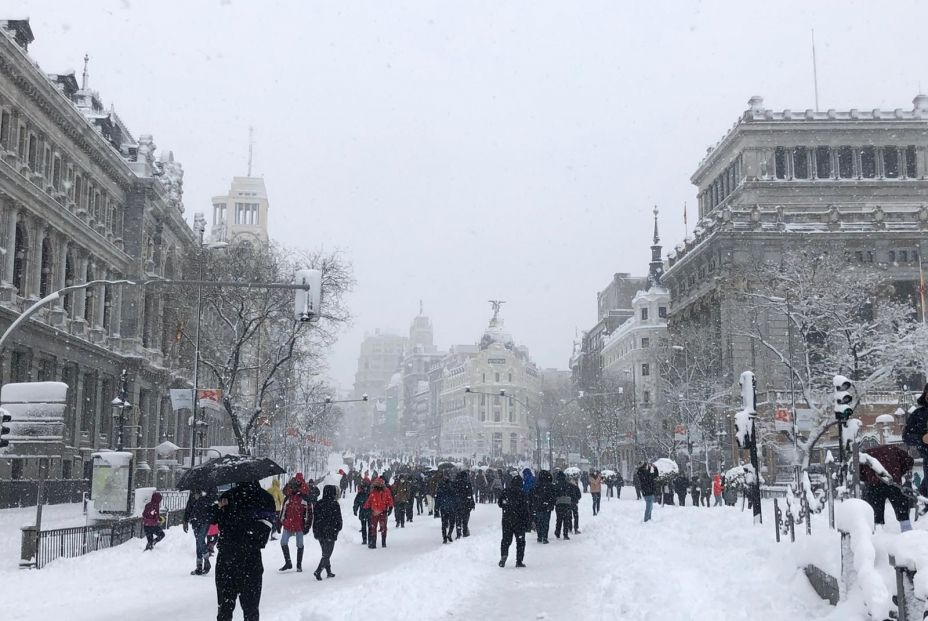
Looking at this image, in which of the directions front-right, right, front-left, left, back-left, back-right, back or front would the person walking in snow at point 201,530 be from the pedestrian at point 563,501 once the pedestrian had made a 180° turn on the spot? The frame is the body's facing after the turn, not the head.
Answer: front-right

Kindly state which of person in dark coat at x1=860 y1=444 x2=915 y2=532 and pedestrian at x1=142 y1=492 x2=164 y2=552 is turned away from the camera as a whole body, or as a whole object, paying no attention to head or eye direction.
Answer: the person in dark coat

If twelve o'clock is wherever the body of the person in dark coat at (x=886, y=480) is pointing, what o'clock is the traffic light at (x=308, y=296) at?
The traffic light is roughly at 9 o'clock from the person in dark coat.

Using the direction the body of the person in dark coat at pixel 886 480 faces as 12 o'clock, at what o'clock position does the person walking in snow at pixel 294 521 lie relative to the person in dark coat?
The person walking in snow is roughly at 9 o'clock from the person in dark coat.

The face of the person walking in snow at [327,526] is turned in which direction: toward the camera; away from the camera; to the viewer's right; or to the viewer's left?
away from the camera

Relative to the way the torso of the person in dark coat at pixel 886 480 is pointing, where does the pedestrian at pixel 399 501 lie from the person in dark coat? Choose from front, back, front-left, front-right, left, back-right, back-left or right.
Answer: front-left

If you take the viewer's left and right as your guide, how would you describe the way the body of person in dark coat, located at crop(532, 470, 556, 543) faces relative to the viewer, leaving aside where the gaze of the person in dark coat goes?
facing away from the viewer

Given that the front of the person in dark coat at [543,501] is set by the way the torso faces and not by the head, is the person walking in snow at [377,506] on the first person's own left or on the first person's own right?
on the first person's own left

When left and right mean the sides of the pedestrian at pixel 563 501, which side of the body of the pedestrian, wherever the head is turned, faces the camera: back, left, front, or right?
back

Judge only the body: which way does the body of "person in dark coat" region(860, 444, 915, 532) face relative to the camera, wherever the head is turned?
away from the camera
